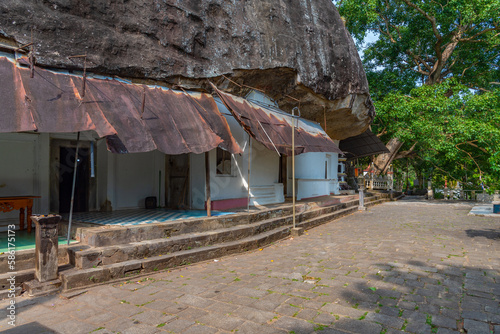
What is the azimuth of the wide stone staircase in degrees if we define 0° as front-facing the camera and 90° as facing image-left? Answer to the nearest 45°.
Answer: approximately 315°

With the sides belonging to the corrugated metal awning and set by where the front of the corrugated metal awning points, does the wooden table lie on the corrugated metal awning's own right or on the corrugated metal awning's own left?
on the corrugated metal awning's own right

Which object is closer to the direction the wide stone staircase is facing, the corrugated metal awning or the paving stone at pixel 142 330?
the paving stone

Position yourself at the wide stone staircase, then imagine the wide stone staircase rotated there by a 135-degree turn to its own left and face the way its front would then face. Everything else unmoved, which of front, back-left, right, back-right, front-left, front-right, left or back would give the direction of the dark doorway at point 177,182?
front

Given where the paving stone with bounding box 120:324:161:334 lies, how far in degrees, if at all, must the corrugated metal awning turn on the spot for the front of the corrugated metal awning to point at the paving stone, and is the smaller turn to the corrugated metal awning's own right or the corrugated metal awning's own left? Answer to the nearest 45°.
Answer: approximately 45° to the corrugated metal awning's own right

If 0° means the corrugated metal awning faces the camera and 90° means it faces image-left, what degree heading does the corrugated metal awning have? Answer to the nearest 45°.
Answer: approximately 315°

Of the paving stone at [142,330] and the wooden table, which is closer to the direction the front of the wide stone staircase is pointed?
the paving stone
